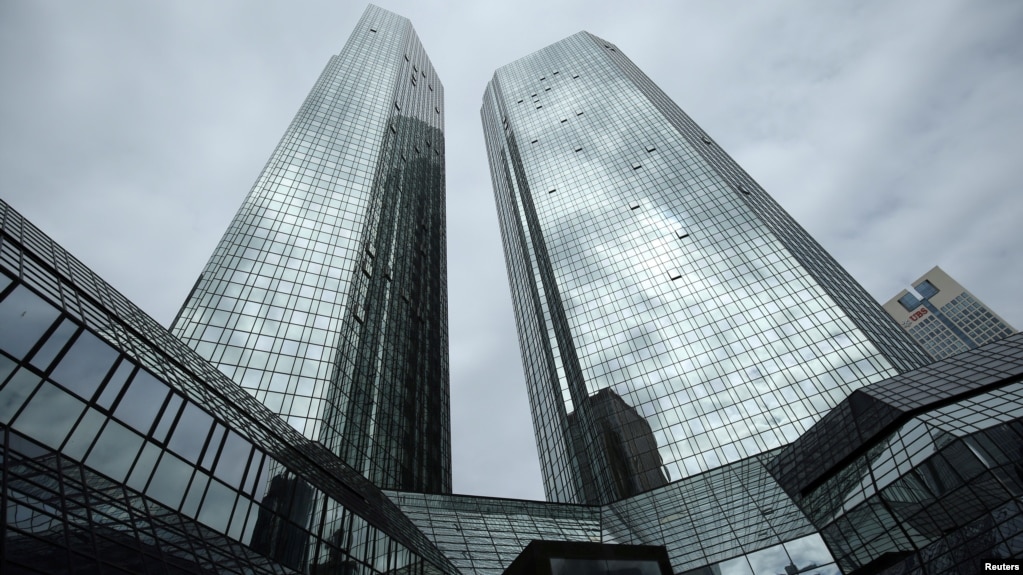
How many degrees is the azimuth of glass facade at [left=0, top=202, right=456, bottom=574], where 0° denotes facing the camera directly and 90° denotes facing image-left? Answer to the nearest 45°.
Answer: approximately 315°
